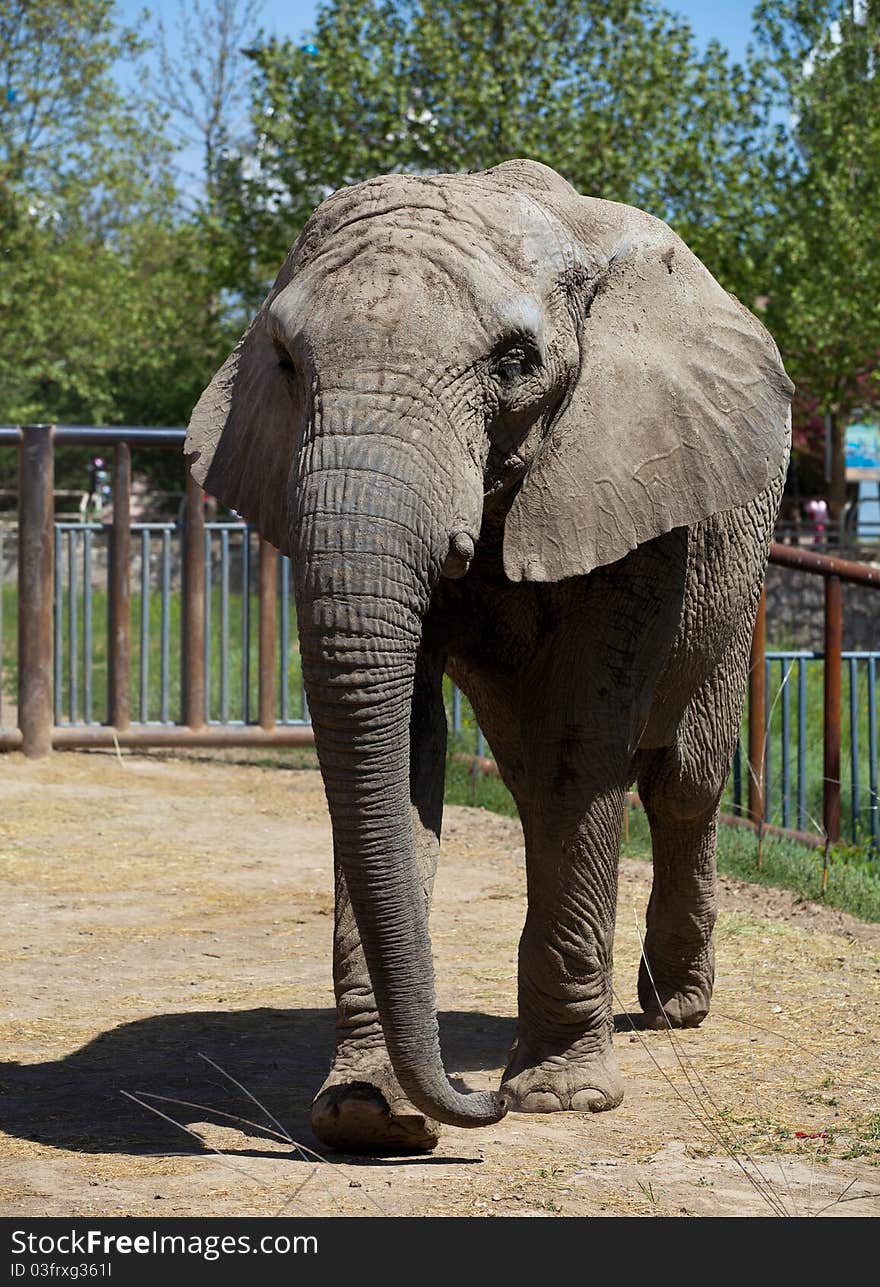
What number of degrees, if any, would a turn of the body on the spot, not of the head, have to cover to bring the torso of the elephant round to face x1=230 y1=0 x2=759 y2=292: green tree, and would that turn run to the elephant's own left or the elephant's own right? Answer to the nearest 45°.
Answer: approximately 135° to the elephant's own right

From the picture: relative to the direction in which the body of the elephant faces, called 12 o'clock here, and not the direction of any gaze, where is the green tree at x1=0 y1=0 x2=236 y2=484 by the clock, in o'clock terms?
The green tree is roughly at 4 o'clock from the elephant.

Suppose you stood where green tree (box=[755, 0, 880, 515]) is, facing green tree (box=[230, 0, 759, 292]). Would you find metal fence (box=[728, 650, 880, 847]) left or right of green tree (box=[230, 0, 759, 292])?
left

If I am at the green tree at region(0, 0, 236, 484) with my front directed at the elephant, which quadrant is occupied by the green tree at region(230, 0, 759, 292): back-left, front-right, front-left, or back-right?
front-left

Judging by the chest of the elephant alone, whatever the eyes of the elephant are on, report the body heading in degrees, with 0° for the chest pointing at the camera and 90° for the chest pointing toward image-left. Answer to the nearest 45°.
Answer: approximately 45°

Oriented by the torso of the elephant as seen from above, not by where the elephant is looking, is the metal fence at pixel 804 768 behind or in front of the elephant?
behind
